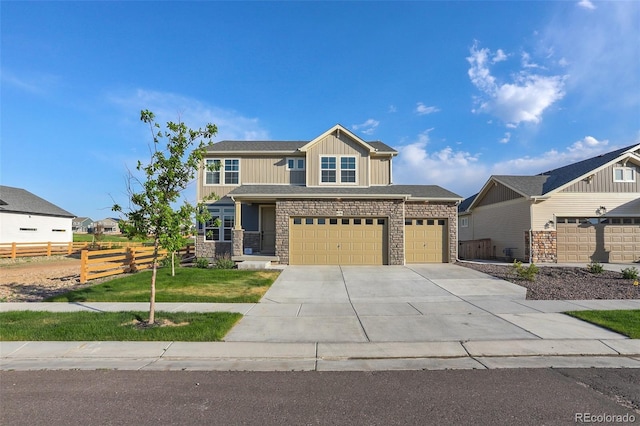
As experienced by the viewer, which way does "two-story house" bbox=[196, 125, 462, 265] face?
facing the viewer

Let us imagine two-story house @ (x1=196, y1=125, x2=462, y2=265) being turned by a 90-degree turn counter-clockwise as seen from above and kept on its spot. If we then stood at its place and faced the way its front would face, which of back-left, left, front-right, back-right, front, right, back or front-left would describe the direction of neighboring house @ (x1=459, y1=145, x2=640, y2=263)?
front

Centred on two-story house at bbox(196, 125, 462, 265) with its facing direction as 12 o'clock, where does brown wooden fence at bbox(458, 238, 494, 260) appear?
The brown wooden fence is roughly at 8 o'clock from the two-story house.

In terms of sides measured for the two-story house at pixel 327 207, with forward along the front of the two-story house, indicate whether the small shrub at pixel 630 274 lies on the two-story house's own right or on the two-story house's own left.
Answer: on the two-story house's own left

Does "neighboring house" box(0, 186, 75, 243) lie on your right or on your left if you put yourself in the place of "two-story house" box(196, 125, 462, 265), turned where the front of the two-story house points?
on your right

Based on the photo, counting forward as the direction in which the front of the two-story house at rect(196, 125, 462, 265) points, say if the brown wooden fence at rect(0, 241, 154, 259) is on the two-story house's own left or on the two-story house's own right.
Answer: on the two-story house's own right

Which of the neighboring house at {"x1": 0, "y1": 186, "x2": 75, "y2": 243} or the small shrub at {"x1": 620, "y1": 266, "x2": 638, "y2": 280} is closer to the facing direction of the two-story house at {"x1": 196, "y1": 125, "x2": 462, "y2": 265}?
the small shrub
